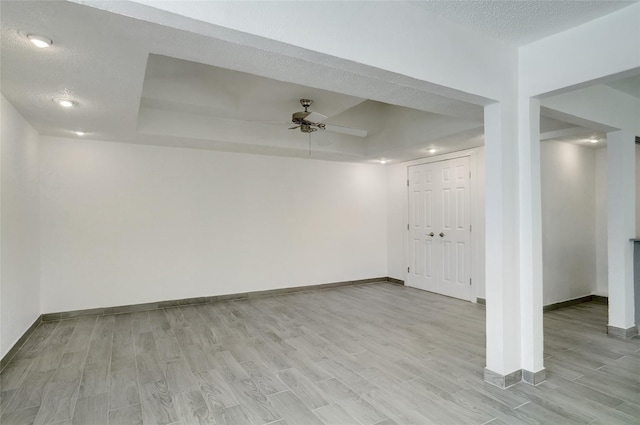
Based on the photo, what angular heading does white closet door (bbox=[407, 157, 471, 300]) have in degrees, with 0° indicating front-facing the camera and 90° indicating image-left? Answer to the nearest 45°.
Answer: approximately 45°

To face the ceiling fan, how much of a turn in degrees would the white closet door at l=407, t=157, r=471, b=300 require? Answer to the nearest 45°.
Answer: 0° — it already faces it

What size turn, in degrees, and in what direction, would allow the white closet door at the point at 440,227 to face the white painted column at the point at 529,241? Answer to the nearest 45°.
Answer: approximately 45° to its left

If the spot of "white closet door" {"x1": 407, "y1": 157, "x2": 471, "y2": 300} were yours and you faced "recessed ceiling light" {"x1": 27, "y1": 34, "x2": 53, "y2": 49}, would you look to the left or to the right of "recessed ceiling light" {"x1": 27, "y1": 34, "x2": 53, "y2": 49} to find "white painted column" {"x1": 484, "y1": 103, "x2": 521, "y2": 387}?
left

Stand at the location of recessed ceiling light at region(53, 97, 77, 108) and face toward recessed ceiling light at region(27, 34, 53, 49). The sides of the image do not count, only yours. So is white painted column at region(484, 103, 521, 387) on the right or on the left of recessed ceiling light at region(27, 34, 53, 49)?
left

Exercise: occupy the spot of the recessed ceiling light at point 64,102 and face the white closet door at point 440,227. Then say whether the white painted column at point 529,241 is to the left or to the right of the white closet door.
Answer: right
